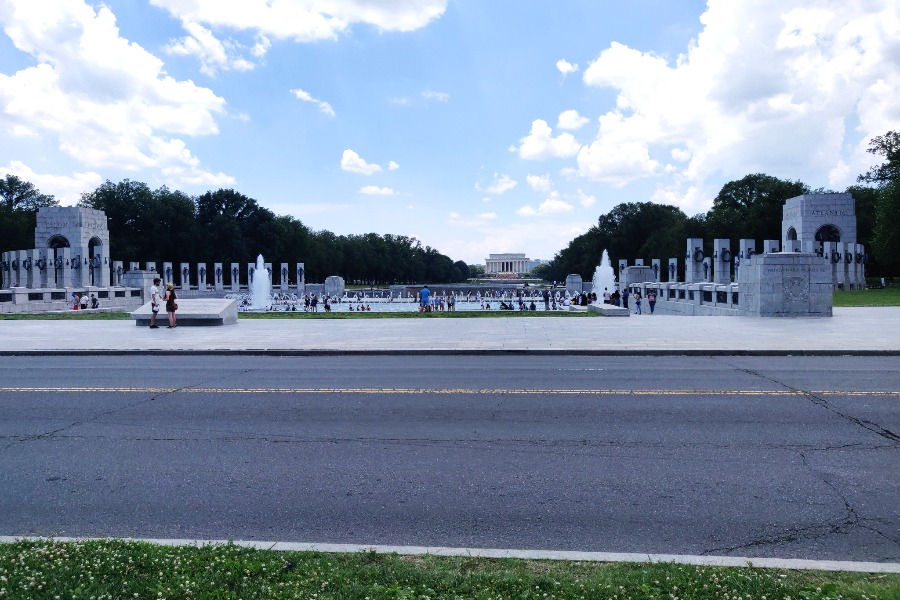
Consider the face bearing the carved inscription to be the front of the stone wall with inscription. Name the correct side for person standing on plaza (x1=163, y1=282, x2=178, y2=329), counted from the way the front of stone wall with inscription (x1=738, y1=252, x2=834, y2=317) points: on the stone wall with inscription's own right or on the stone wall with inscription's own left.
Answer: on the stone wall with inscription's own right

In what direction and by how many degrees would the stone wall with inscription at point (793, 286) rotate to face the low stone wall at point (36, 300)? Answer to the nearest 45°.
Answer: approximately 90° to its right

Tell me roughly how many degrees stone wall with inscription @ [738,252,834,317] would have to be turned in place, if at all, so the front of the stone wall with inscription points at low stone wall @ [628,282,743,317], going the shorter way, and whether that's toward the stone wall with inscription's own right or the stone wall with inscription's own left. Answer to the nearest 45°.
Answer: approximately 135° to the stone wall with inscription's own right

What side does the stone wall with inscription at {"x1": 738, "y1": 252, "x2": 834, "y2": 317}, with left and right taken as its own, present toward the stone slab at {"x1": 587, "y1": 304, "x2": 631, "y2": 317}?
right

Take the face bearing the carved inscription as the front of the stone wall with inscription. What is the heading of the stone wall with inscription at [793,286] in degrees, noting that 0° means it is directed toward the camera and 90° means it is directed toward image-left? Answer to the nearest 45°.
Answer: approximately 0°

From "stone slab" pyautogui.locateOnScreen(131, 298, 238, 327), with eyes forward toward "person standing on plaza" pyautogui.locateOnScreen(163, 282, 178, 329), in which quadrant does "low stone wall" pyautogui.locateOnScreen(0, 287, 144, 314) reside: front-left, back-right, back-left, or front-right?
back-right

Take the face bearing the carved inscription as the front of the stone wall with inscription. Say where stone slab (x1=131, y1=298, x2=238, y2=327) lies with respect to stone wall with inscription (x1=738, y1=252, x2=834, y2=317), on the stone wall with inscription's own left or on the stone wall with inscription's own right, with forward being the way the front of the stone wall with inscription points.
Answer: on the stone wall with inscription's own right

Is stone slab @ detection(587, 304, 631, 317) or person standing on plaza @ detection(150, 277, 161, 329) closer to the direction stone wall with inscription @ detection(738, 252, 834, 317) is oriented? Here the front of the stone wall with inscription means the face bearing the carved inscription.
the person standing on plaza
